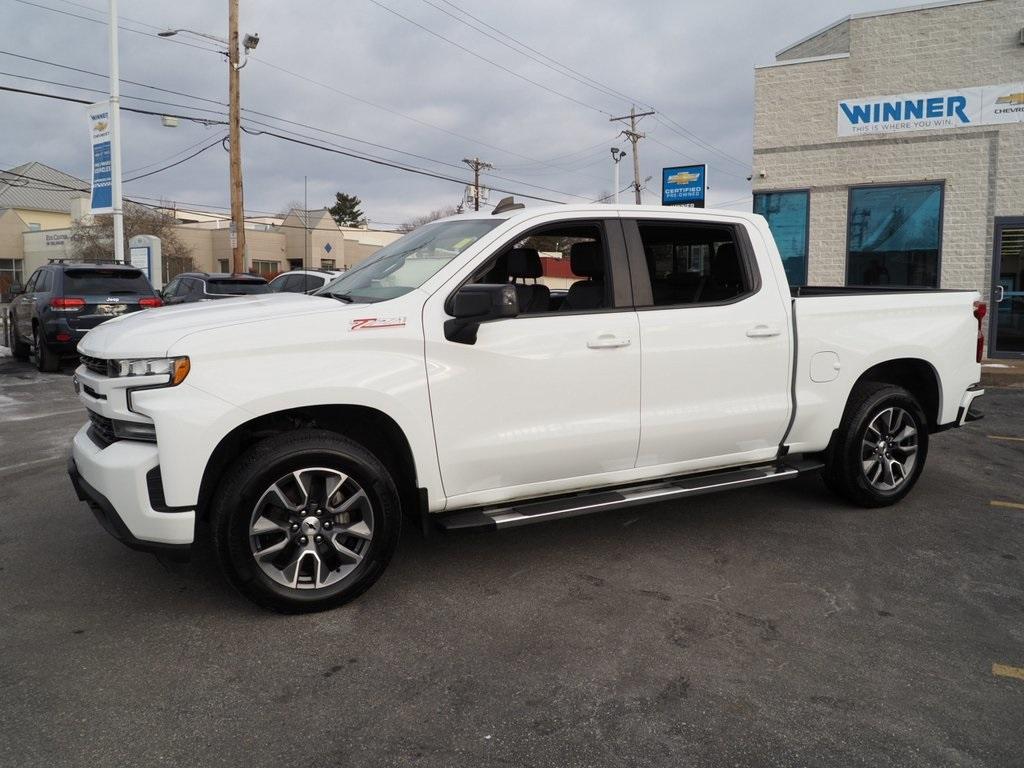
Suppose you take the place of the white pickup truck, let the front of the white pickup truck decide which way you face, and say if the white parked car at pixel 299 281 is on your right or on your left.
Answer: on your right

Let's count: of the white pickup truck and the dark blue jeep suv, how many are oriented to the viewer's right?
0

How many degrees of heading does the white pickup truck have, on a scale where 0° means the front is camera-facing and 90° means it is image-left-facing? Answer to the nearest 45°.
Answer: approximately 45°

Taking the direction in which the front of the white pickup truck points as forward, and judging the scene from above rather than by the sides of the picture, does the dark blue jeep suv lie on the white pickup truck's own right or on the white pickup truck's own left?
on the white pickup truck's own right

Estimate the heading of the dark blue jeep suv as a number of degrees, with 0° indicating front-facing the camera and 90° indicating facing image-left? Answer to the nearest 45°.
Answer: approximately 135°

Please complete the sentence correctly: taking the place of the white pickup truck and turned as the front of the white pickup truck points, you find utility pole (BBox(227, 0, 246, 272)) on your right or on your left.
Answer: on your right

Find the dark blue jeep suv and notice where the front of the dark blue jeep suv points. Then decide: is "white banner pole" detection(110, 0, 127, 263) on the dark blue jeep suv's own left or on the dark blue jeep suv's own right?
on the dark blue jeep suv's own right

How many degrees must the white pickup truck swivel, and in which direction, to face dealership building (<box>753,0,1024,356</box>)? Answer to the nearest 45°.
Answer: approximately 180°

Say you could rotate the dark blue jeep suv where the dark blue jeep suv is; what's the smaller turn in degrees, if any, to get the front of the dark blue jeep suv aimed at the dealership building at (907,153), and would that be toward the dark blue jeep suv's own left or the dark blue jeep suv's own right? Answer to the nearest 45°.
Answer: approximately 135° to the dark blue jeep suv's own right
